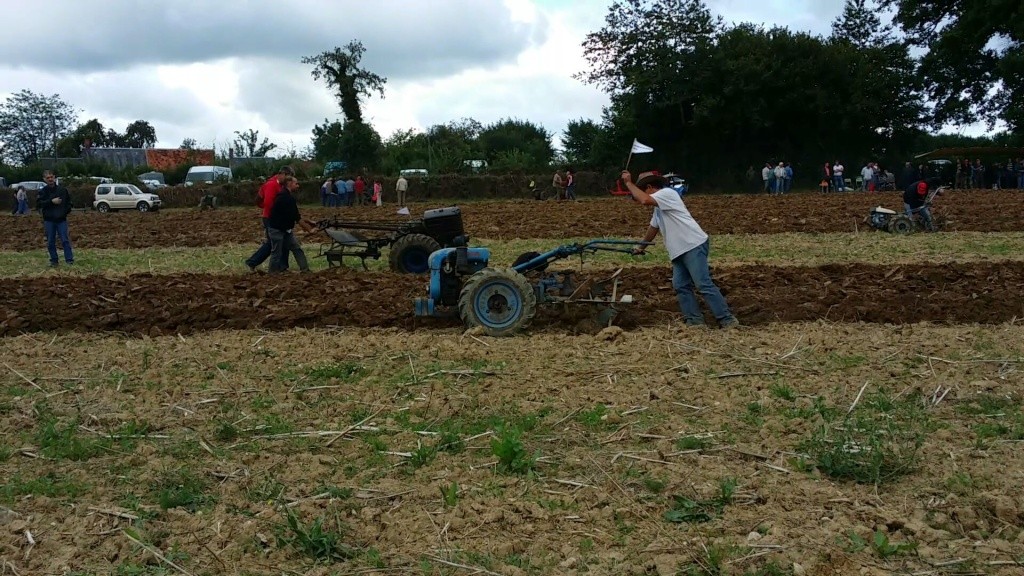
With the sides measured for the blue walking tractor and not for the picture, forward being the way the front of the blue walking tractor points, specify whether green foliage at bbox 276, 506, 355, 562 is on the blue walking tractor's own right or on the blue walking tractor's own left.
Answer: on the blue walking tractor's own left

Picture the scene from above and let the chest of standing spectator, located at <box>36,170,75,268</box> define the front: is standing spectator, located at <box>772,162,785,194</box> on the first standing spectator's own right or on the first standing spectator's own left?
on the first standing spectator's own left

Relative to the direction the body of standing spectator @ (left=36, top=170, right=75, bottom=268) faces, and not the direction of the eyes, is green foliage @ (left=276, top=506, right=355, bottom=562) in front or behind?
in front

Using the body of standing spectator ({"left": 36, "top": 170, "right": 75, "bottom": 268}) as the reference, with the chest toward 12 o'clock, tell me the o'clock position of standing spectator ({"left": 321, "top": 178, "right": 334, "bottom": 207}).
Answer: standing spectator ({"left": 321, "top": 178, "right": 334, "bottom": 207}) is roughly at 7 o'clock from standing spectator ({"left": 36, "top": 170, "right": 75, "bottom": 268}).

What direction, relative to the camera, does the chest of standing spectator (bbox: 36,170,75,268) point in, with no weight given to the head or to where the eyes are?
toward the camera

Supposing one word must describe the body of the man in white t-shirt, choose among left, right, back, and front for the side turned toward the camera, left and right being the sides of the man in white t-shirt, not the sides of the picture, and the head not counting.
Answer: left

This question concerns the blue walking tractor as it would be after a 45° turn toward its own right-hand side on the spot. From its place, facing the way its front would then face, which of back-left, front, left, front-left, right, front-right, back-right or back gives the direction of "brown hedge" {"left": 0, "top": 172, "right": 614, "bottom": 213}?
front-right

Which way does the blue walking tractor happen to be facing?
to the viewer's left

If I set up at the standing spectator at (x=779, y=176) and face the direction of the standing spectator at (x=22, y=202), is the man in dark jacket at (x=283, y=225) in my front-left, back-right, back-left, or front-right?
front-left

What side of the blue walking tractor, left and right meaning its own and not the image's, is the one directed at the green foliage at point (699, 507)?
left

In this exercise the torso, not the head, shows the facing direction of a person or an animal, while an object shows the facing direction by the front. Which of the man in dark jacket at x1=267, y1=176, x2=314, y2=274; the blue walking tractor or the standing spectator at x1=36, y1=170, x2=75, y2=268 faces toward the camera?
the standing spectator

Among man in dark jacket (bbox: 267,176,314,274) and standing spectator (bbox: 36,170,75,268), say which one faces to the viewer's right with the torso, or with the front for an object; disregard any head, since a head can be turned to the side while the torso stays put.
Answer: the man in dark jacket

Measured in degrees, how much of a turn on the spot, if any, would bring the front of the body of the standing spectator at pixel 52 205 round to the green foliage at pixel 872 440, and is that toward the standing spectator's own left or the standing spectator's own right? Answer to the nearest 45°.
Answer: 0° — they already face it

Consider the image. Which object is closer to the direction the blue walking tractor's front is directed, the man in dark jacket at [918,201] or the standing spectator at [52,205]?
the standing spectator

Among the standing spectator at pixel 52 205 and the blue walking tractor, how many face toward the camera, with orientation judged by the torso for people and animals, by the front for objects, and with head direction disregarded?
1

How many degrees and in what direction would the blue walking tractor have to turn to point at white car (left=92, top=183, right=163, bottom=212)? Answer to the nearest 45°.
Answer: approximately 45° to its right
